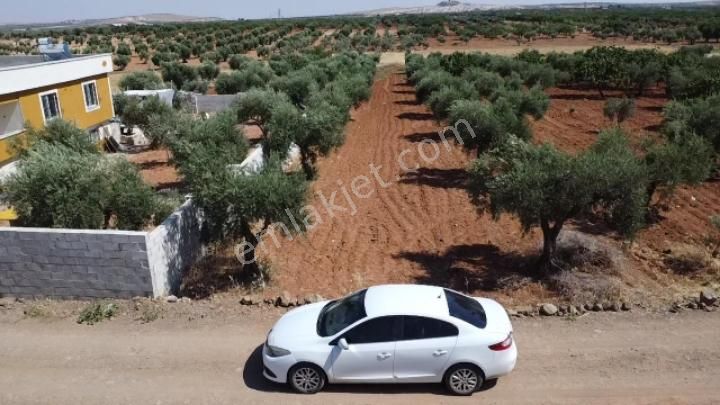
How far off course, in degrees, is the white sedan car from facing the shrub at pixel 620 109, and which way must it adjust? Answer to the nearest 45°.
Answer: approximately 135° to its right

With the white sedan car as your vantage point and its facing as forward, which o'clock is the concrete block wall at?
The concrete block wall is roughly at 1 o'clock from the white sedan car.

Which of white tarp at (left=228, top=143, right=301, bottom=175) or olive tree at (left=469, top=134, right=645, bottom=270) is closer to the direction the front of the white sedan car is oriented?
the white tarp

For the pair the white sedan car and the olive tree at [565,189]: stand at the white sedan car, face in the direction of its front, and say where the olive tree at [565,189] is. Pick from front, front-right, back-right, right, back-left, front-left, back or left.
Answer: back-right

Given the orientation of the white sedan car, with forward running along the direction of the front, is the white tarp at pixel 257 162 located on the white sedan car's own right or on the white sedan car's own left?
on the white sedan car's own right

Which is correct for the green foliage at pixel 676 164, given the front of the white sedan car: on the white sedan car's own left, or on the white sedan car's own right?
on the white sedan car's own right

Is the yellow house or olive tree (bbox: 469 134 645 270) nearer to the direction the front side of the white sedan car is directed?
the yellow house

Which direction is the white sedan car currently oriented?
to the viewer's left
